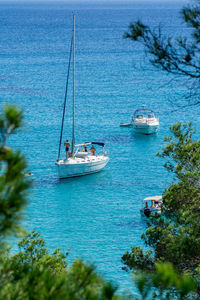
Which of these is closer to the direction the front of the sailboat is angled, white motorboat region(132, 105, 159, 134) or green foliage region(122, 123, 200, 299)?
the green foliage

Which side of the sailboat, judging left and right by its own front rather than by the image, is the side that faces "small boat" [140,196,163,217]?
left

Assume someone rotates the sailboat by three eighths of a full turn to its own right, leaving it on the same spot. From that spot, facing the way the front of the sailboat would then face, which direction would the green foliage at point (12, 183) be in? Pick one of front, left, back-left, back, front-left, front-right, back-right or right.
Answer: back

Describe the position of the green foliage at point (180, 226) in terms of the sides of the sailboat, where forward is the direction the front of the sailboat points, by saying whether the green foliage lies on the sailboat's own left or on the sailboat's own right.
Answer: on the sailboat's own left
